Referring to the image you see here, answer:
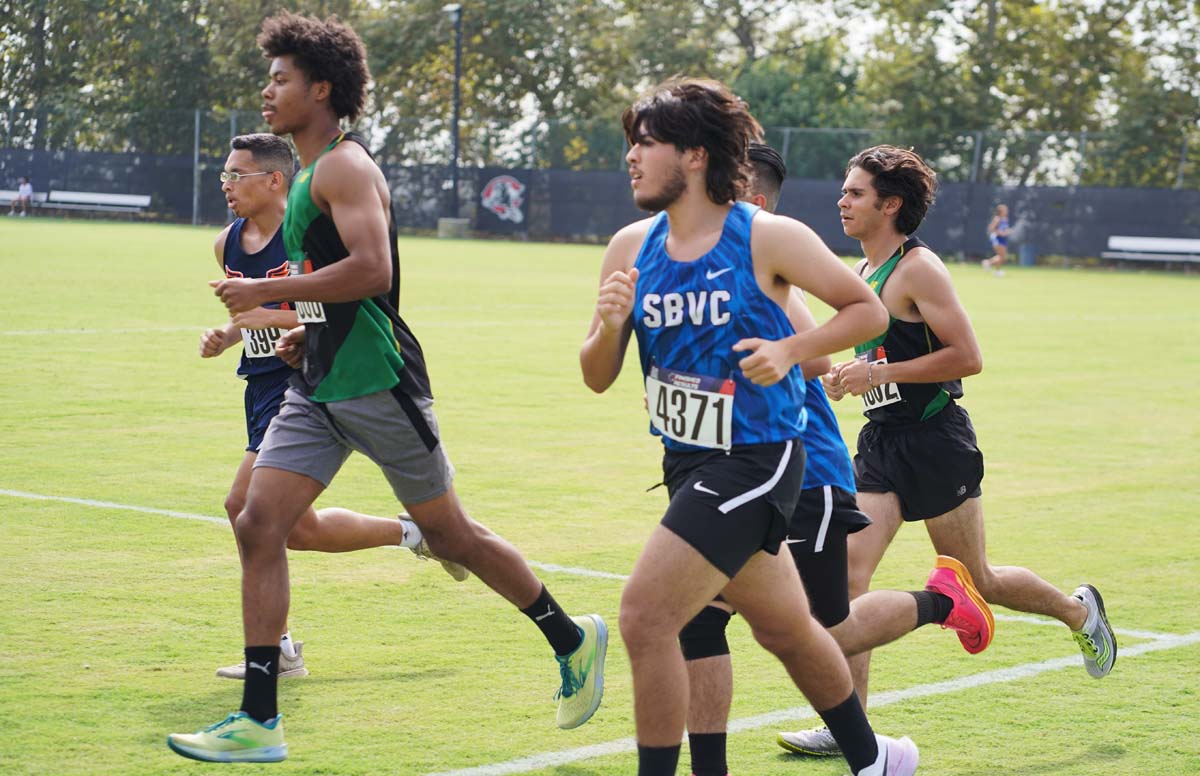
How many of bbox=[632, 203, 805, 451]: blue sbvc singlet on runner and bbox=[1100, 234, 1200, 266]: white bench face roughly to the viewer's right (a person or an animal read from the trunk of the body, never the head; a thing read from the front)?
0

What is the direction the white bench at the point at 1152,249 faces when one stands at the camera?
facing the viewer

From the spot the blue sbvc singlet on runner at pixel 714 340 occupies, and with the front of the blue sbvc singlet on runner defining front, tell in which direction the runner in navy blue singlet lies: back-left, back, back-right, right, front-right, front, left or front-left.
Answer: right

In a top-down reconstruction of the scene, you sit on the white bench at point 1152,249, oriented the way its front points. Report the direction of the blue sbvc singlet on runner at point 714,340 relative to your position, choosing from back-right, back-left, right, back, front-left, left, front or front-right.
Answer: front

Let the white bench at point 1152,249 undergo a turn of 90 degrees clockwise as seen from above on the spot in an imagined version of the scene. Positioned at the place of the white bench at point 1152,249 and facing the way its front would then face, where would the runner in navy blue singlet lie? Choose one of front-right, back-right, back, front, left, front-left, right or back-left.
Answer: left

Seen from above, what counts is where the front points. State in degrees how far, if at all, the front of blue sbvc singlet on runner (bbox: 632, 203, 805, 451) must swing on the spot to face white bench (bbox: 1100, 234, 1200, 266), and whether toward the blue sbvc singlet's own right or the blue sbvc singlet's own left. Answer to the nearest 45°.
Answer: approximately 135° to the blue sbvc singlet's own right

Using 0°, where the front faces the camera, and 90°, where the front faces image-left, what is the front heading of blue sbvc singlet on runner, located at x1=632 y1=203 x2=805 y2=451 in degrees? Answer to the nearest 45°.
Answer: approximately 45°
